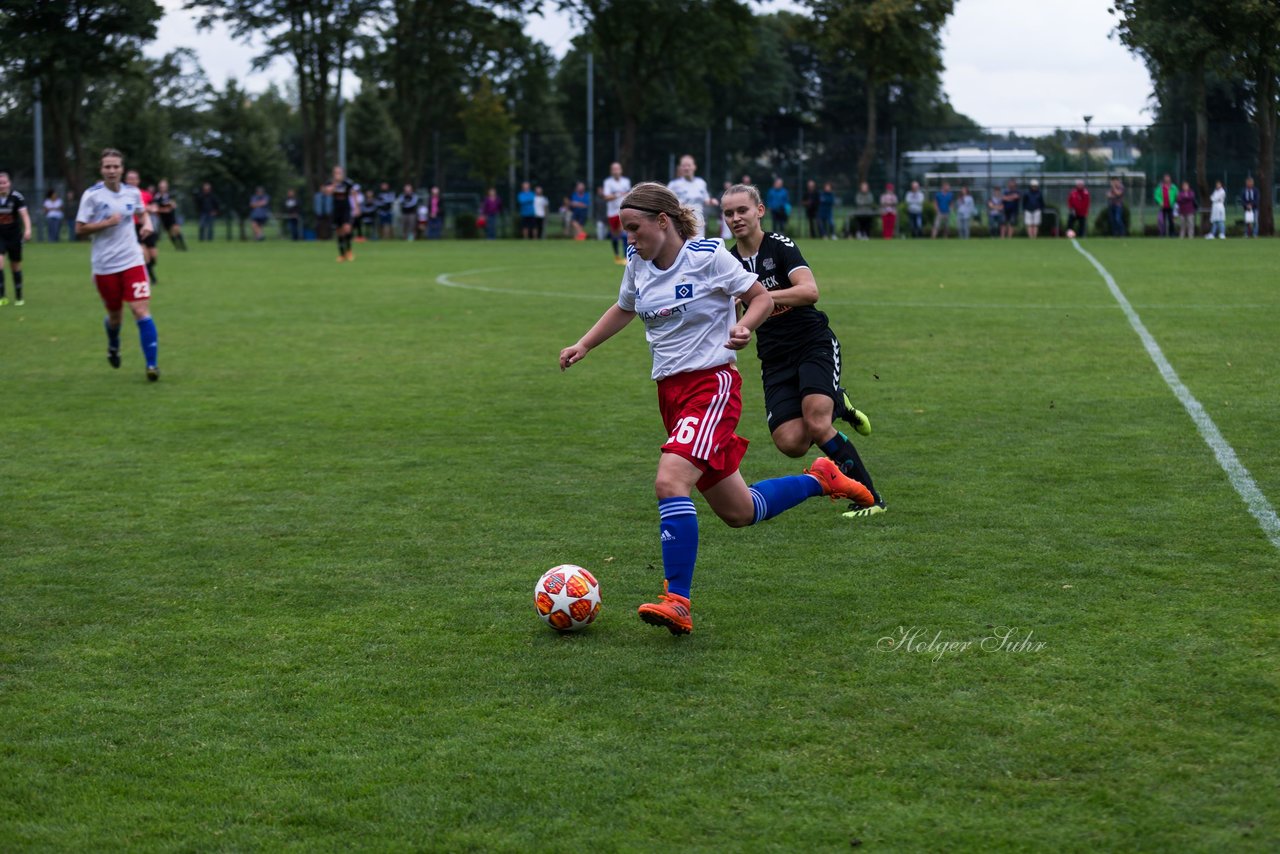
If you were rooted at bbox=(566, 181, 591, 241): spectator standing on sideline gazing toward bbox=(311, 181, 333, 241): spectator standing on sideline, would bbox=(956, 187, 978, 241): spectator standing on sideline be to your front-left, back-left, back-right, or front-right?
back-left

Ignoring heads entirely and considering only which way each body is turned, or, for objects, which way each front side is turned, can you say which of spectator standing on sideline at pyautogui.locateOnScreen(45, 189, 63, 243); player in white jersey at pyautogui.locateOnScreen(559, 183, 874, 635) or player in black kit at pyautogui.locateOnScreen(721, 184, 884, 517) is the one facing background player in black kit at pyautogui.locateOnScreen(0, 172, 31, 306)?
the spectator standing on sideline

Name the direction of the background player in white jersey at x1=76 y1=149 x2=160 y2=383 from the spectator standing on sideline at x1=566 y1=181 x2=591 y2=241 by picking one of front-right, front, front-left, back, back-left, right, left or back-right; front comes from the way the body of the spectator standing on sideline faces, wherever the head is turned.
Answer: front

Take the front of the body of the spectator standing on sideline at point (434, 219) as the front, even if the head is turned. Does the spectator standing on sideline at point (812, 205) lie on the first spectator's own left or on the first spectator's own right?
on the first spectator's own left

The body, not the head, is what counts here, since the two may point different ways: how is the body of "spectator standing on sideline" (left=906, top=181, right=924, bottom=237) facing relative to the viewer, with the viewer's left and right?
facing the viewer

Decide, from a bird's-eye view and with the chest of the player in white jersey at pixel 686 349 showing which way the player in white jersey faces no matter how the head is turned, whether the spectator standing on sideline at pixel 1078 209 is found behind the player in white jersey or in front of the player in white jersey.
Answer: behind

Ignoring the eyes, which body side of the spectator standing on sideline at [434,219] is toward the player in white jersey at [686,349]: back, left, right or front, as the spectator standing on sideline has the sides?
front

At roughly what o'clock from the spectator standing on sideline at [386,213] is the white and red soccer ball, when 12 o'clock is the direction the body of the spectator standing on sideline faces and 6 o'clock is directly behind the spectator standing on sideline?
The white and red soccer ball is roughly at 12 o'clock from the spectator standing on sideline.

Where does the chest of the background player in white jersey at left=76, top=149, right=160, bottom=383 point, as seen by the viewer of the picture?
toward the camera

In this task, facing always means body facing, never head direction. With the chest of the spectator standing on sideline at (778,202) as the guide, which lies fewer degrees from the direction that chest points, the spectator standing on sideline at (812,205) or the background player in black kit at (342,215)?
the background player in black kit

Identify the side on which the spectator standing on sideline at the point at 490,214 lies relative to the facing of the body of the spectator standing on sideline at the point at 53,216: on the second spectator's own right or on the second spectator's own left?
on the second spectator's own left

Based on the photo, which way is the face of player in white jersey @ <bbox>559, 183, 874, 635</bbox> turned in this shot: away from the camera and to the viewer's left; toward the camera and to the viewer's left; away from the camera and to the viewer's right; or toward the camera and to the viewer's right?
toward the camera and to the viewer's left

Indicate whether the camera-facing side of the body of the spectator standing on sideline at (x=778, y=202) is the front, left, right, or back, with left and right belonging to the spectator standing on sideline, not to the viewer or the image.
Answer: front

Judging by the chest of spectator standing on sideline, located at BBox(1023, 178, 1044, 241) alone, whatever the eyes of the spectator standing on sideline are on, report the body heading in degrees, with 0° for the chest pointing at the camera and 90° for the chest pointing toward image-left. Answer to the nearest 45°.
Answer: approximately 0°

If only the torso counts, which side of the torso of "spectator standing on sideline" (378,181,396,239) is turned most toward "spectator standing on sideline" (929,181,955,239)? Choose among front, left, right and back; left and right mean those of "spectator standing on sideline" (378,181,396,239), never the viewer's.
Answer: left

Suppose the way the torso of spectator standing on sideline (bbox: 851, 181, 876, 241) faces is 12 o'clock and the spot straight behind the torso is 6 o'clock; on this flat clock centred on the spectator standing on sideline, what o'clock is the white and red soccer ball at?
The white and red soccer ball is roughly at 12 o'clock from the spectator standing on sideline.
